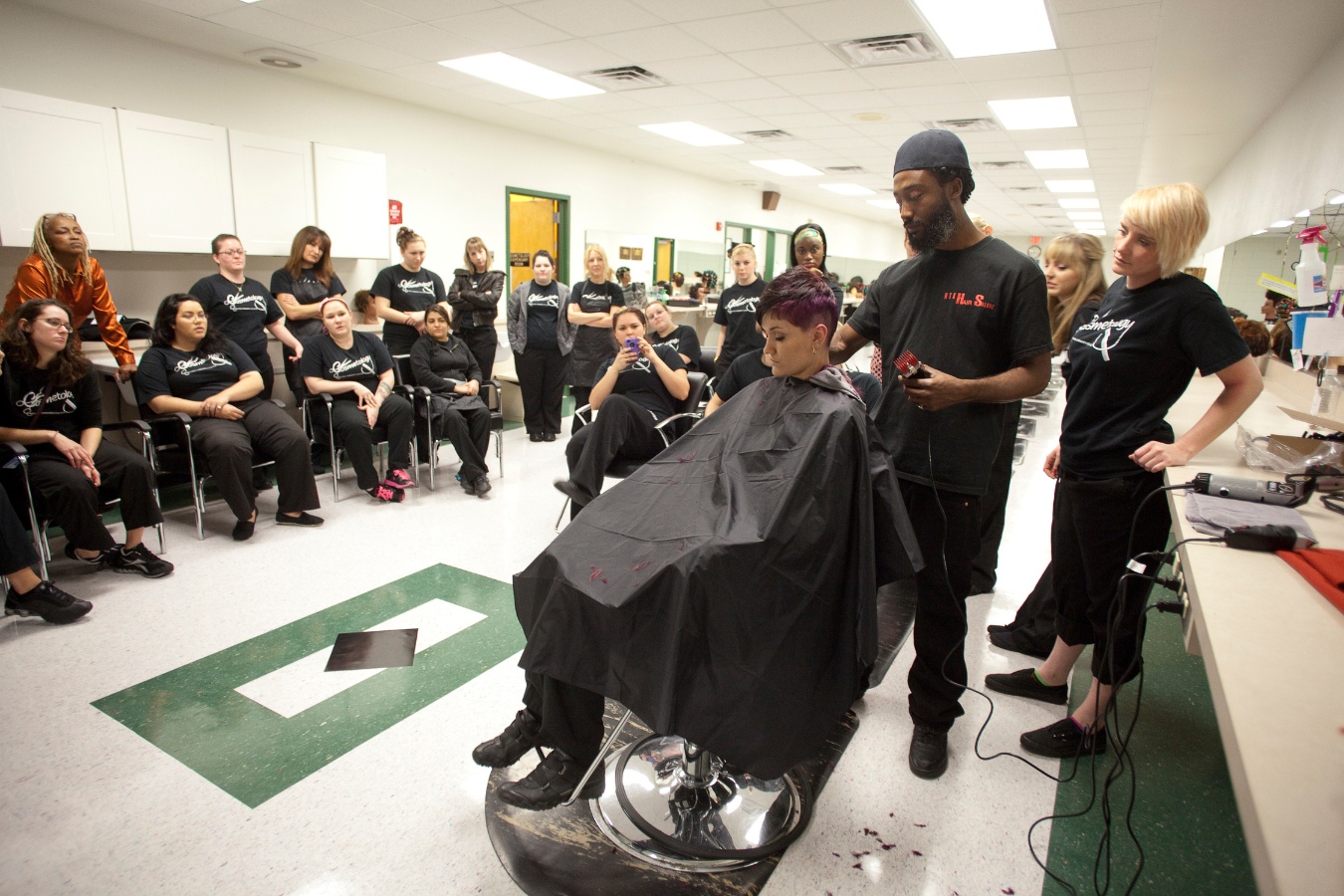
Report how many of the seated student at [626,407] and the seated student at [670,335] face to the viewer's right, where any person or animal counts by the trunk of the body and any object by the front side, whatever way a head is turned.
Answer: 0

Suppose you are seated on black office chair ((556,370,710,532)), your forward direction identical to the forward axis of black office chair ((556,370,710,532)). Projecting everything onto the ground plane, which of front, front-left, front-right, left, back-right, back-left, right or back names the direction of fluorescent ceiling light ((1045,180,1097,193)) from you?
back

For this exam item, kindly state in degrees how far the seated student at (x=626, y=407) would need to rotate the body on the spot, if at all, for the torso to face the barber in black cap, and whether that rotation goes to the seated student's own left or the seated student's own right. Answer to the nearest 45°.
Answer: approximately 90° to the seated student's own left

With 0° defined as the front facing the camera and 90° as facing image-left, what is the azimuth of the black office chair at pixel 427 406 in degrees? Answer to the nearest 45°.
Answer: approximately 315°

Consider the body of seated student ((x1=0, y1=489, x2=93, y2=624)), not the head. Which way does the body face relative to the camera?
to the viewer's right

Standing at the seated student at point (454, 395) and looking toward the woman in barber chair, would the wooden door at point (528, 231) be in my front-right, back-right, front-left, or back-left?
back-left

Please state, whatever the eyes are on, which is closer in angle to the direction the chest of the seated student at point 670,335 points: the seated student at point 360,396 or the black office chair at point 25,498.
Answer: the black office chair

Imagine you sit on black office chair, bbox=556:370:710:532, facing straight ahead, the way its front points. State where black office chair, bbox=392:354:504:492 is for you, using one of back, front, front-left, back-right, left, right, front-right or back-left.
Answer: right

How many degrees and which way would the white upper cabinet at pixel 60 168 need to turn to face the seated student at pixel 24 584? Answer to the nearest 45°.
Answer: approximately 45° to its right

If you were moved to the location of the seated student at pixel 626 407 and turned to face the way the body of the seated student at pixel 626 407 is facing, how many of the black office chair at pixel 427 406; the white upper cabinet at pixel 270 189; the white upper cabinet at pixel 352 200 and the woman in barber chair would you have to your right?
3

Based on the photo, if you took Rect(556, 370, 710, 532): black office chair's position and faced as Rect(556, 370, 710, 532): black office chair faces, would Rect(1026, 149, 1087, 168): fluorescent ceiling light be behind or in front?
behind

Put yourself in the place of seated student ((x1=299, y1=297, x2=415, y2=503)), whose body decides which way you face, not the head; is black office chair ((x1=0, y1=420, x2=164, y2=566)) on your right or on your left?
on your right

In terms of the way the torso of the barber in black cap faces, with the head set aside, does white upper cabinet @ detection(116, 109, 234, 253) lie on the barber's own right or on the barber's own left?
on the barber's own right

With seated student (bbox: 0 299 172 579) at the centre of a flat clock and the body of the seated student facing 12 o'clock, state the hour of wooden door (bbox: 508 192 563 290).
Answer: The wooden door is roughly at 9 o'clock from the seated student.

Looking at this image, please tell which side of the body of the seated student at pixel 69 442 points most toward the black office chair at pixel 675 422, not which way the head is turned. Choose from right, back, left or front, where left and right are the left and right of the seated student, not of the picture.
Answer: front

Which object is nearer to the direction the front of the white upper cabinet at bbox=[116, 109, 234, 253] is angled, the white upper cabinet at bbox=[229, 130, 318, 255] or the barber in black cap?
the barber in black cap

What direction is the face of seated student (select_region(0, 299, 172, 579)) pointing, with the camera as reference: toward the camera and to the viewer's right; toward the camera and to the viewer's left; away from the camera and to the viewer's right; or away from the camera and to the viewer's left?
toward the camera and to the viewer's right

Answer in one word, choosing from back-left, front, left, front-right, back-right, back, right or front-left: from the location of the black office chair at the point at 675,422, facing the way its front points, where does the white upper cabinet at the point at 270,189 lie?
right

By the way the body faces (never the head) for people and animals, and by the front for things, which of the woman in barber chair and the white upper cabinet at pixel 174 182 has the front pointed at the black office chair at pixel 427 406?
the white upper cabinet
